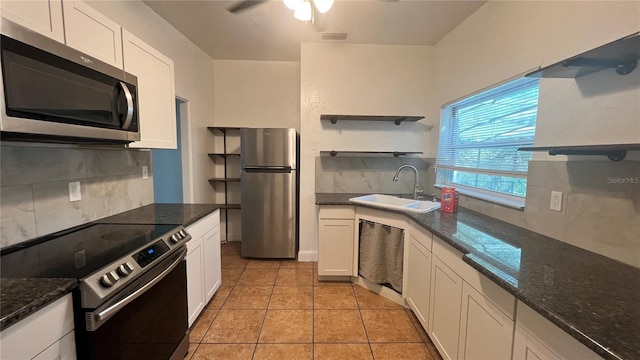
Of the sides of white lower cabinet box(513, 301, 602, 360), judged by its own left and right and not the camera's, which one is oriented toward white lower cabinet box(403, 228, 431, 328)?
right

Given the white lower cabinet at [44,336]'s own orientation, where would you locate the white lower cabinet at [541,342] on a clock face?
the white lower cabinet at [541,342] is roughly at 12 o'clock from the white lower cabinet at [44,336].

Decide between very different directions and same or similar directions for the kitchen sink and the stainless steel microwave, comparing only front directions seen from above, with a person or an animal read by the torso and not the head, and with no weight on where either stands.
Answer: very different directions

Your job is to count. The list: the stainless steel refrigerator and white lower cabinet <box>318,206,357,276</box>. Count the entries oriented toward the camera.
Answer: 2

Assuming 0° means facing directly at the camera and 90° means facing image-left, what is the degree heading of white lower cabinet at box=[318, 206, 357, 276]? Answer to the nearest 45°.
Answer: approximately 0°

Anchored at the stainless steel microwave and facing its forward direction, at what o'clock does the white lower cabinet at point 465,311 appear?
The white lower cabinet is roughly at 12 o'clock from the stainless steel microwave.

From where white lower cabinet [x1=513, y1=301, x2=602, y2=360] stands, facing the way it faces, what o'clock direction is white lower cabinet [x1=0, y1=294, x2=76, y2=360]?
white lower cabinet [x1=0, y1=294, x2=76, y2=360] is roughly at 12 o'clock from white lower cabinet [x1=513, y1=301, x2=602, y2=360].

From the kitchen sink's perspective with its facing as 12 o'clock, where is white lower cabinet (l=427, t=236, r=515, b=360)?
The white lower cabinet is roughly at 10 o'clock from the kitchen sink.

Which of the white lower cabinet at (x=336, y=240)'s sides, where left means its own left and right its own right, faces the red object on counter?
left

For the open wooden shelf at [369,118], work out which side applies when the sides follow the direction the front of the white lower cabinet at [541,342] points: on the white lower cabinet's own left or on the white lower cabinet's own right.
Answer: on the white lower cabinet's own right
